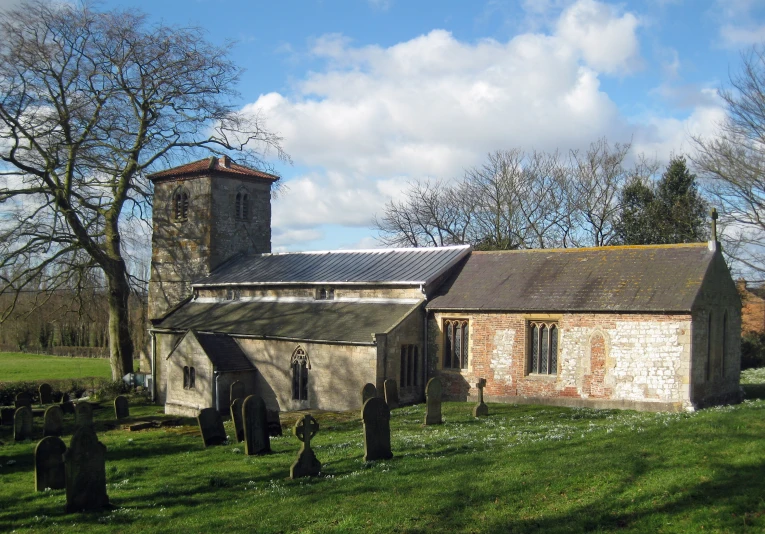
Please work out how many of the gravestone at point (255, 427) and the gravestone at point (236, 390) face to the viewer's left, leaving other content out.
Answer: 0

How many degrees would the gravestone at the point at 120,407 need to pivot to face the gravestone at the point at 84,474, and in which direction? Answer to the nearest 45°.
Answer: approximately 45° to its right

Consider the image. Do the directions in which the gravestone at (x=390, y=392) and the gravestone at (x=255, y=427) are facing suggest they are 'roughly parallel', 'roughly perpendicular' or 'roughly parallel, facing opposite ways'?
roughly parallel

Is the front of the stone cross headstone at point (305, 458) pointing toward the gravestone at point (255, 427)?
no

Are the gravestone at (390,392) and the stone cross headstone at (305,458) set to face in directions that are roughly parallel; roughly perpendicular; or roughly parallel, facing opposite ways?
roughly parallel

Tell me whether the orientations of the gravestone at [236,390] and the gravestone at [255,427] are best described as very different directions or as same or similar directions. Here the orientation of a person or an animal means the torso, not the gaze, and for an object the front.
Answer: same or similar directions

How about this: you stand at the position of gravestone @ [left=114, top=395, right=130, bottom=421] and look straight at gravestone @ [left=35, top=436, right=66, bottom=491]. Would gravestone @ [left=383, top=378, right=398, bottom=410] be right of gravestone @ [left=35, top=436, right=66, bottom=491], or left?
left

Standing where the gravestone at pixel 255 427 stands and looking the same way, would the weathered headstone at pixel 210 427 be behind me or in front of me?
behind

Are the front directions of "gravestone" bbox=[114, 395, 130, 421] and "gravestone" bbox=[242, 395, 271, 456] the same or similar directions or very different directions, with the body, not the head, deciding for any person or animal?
same or similar directions

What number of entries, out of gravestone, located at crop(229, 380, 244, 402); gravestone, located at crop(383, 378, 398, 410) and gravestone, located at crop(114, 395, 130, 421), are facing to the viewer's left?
0

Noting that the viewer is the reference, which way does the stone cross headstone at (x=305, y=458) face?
facing the viewer and to the right of the viewer

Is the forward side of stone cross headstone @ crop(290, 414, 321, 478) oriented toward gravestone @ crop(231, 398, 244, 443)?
no

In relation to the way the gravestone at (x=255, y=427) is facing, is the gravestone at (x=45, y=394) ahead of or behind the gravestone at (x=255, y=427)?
behind

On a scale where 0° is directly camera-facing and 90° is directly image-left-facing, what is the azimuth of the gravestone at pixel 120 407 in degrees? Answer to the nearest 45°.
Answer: approximately 315°
